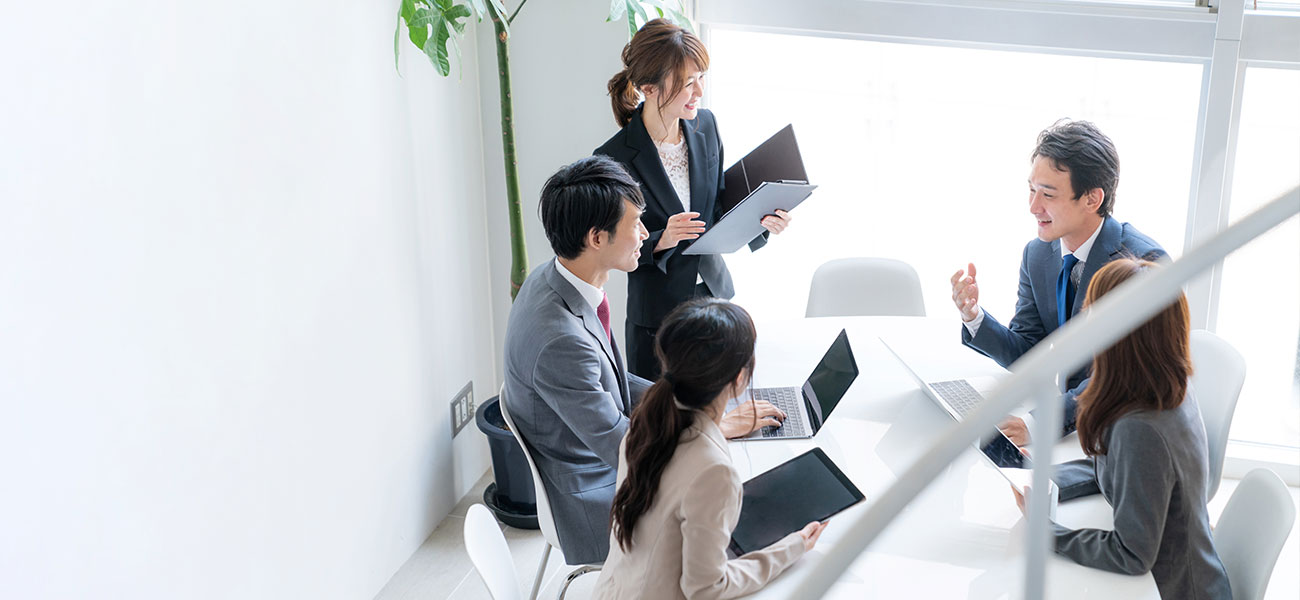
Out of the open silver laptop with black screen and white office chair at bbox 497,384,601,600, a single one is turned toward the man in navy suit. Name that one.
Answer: the white office chair

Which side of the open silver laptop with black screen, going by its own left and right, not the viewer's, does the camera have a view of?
left

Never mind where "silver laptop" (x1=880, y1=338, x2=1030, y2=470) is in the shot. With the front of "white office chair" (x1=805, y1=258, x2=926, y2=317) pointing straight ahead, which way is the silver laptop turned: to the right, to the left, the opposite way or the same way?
to the left

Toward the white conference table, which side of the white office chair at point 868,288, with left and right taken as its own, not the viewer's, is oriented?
front

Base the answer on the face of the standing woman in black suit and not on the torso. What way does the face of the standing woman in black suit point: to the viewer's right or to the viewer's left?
to the viewer's right

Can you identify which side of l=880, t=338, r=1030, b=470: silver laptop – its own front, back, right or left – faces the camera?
right

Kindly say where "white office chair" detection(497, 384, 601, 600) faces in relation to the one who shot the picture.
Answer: facing to the right of the viewer

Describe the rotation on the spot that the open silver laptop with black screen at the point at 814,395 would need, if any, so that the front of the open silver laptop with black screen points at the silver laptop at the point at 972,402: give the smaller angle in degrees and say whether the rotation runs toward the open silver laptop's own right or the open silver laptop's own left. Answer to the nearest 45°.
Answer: approximately 180°

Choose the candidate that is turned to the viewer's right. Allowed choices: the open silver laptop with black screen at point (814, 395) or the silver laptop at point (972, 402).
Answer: the silver laptop at point (972, 402)

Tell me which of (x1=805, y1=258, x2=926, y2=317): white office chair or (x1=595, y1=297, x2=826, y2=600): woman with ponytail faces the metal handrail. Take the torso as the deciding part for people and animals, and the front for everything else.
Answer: the white office chair

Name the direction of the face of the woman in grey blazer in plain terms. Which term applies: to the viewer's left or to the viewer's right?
to the viewer's left

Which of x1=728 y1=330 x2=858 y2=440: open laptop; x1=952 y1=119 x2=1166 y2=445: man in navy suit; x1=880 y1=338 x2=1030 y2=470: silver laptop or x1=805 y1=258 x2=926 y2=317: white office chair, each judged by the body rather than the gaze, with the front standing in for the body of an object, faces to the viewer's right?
the silver laptop

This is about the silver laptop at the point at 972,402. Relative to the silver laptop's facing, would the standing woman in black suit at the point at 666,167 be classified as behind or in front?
behind

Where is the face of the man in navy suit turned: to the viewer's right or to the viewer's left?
to the viewer's left
